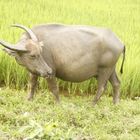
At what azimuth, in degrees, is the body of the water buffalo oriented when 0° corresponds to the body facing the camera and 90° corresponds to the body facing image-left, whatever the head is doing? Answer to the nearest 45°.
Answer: approximately 90°
